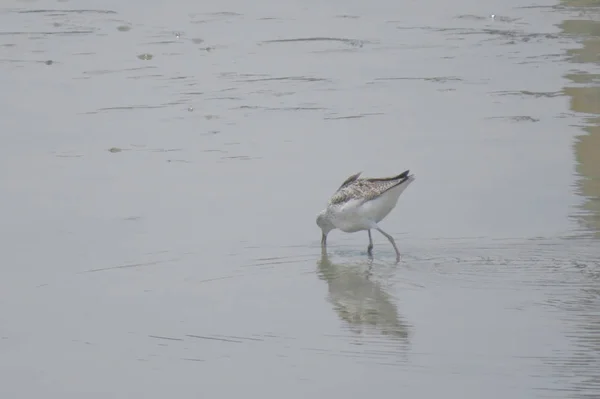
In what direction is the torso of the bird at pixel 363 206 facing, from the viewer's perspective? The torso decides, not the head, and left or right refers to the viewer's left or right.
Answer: facing to the left of the viewer
